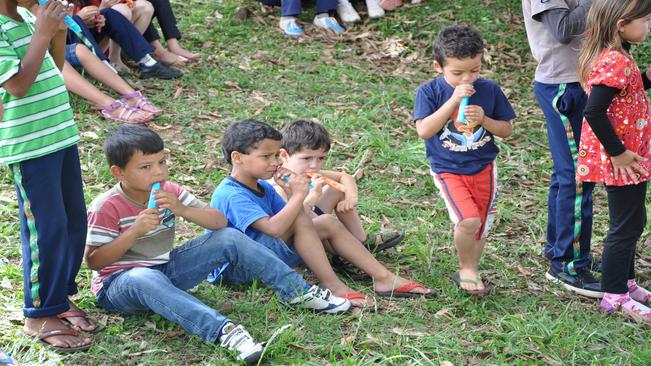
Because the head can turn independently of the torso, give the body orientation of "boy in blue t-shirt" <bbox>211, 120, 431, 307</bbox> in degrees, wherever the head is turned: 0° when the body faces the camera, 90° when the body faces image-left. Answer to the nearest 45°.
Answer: approximately 315°

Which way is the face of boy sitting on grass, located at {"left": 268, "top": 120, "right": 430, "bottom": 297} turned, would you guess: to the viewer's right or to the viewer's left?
to the viewer's right

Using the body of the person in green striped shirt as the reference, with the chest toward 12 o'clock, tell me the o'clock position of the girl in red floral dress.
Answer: The girl in red floral dress is roughly at 11 o'clock from the person in green striped shirt.

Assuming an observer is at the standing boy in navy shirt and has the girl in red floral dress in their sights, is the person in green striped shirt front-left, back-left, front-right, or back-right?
back-right

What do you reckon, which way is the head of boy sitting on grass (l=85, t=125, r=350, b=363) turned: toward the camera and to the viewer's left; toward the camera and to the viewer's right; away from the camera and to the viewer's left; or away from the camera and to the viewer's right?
toward the camera and to the viewer's right

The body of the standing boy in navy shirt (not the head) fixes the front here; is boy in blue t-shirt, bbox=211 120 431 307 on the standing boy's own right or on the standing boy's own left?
on the standing boy's own right

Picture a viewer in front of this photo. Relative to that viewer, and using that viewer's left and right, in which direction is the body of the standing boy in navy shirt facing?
facing the viewer

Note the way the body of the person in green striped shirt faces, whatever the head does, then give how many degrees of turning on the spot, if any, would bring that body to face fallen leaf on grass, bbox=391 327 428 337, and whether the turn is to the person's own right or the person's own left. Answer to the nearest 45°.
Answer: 0° — they already face it

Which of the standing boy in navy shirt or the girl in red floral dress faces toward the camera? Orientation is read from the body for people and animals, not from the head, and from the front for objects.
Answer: the standing boy in navy shirt

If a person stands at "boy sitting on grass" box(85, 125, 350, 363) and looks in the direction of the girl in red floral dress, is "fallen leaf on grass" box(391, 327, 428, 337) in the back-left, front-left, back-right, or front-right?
front-right

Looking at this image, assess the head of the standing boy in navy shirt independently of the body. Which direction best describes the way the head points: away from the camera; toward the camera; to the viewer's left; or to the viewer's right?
toward the camera

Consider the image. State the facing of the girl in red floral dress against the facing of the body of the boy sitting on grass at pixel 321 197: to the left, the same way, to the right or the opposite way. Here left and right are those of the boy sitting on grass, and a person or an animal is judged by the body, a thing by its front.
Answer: the same way

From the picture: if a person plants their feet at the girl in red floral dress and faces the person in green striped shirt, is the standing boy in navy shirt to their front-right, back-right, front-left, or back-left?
front-right

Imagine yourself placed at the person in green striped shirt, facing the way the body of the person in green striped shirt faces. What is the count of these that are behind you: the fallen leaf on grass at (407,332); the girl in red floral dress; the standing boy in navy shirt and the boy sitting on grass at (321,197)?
0

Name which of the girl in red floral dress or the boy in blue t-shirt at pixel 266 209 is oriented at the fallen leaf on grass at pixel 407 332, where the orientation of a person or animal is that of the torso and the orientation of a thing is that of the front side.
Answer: the boy in blue t-shirt

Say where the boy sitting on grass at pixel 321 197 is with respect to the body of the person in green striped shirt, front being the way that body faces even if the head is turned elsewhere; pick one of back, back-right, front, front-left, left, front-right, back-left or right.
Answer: front-left

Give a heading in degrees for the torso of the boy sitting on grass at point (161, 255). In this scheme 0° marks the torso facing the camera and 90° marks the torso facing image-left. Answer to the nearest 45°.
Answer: approximately 315°

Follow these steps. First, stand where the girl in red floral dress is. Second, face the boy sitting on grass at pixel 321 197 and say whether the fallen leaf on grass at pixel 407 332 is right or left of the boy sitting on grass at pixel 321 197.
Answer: left
